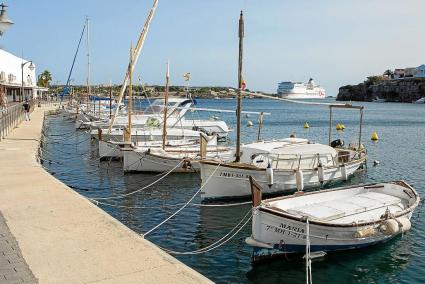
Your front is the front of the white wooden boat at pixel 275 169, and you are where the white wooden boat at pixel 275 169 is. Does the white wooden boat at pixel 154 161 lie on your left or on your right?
on your right
